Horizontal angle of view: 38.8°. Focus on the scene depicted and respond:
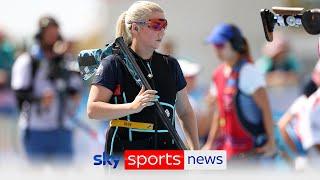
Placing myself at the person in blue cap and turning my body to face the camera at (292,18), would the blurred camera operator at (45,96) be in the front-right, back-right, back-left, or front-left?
back-right

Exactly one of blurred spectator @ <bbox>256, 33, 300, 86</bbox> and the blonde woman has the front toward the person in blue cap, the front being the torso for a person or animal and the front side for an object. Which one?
the blurred spectator

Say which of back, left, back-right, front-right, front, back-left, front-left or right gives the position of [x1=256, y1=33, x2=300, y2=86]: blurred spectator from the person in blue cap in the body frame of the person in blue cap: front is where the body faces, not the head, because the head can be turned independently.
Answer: back-right

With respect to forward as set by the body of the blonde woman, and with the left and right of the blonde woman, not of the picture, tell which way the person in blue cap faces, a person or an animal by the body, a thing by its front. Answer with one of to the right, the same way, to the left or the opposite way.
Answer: to the right

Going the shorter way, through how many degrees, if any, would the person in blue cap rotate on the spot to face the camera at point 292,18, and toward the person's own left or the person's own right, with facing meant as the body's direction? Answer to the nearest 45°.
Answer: approximately 45° to the person's own left
